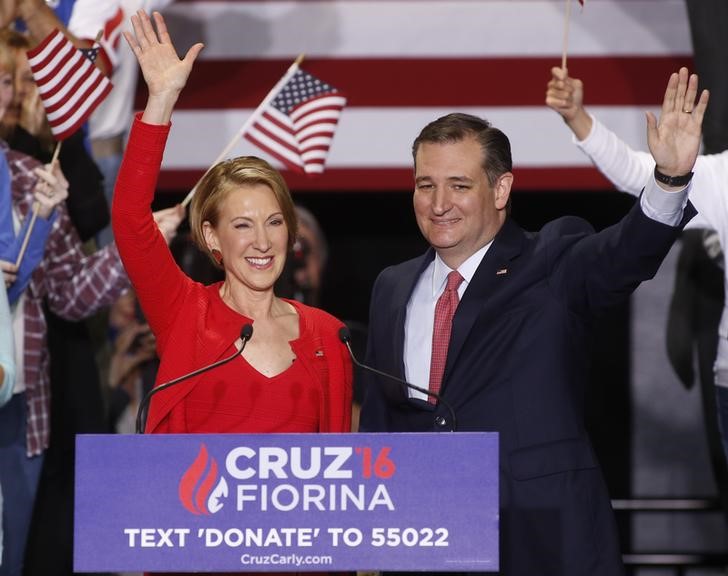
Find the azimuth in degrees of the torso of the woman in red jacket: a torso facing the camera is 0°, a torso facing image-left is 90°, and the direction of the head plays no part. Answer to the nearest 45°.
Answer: approximately 315°

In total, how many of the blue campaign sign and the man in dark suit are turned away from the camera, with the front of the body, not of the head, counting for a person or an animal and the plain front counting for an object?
0

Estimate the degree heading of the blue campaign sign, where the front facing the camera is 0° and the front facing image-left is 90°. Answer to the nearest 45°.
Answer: approximately 0°

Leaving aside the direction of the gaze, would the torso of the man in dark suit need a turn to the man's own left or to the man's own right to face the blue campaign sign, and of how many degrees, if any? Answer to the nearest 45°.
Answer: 0° — they already face it

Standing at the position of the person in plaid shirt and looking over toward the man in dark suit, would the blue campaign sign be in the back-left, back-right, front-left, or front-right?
front-right

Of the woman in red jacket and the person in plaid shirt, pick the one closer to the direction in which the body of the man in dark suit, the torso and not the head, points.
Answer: the woman in red jacket

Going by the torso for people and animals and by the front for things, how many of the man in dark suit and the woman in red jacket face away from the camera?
0

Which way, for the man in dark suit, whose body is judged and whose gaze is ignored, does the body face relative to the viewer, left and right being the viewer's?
facing the viewer and to the left of the viewer

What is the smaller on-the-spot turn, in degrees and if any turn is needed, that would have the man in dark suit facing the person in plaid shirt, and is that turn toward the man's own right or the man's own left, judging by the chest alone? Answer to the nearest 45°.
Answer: approximately 90° to the man's own right

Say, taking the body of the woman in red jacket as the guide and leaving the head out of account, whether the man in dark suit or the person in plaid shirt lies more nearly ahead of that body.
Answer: the man in dark suit

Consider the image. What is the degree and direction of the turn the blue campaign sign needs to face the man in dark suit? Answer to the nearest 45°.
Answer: approximately 135° to its left
